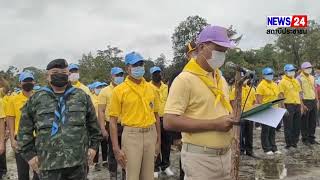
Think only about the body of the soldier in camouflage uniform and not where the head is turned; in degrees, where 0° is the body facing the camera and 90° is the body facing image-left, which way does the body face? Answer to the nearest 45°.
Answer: approximately 0°
